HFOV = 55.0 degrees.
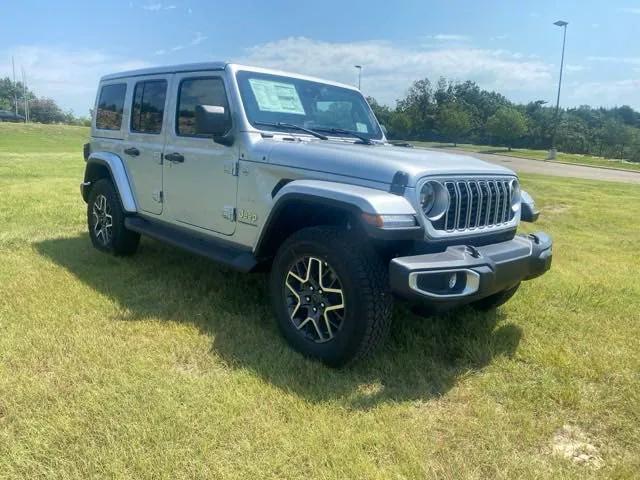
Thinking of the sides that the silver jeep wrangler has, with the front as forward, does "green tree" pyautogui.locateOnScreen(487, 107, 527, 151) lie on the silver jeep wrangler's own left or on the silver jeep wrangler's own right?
on the silver jeep wrangler's own left

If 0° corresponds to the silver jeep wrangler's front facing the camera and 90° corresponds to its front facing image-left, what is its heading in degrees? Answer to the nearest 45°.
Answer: approximately 315°
